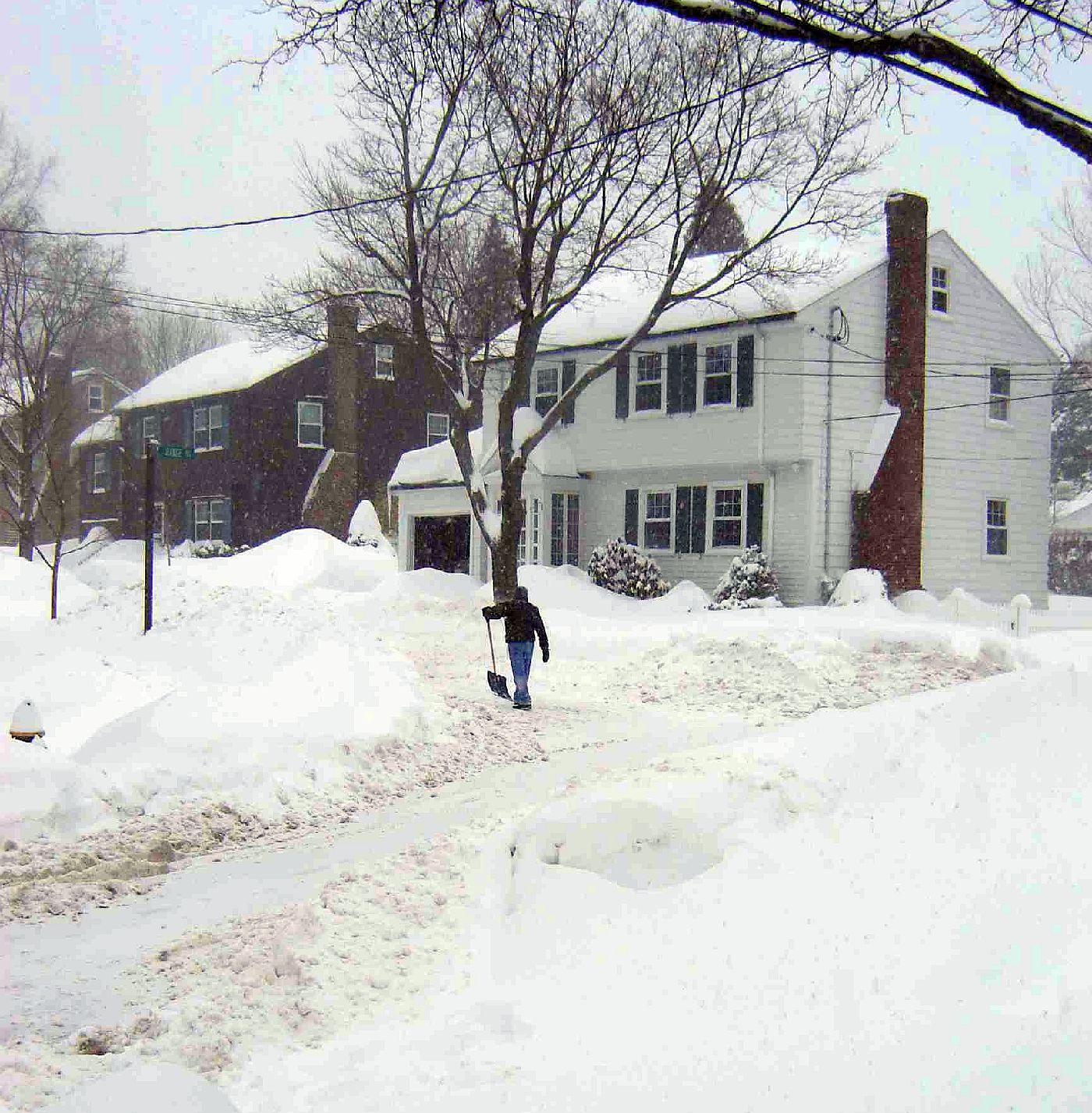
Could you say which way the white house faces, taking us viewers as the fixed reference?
facing the viewer and to the left of the viewer

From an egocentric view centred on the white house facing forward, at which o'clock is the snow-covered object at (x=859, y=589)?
The snow-covered object is roughly at 10 o'clock from the white house.

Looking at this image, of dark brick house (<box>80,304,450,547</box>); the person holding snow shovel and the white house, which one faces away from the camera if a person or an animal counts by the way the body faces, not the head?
the person holding snow shovel

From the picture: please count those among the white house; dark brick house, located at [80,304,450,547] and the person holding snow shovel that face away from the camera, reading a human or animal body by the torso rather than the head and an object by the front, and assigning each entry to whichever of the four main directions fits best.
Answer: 1

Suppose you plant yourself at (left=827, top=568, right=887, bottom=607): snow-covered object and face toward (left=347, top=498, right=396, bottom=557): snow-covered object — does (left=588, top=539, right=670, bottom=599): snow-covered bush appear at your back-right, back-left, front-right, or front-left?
front-left

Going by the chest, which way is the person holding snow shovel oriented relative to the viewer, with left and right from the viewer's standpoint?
facing away from the viewer

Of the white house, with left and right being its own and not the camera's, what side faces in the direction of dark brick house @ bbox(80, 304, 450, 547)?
right

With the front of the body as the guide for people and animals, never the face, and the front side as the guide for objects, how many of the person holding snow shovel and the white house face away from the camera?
1

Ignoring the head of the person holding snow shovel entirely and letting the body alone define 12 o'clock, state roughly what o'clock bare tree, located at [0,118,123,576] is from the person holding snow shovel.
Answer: The bare tree is roughly at 11 o'clock from the person holding snow shovel.

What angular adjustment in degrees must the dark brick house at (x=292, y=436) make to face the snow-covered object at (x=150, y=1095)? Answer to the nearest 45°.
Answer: approximately 45° to its left

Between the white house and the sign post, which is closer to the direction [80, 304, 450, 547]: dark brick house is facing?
the sign post

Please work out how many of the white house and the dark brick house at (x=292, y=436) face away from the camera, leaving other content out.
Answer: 0

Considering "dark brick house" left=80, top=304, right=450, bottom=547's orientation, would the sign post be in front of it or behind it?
in front

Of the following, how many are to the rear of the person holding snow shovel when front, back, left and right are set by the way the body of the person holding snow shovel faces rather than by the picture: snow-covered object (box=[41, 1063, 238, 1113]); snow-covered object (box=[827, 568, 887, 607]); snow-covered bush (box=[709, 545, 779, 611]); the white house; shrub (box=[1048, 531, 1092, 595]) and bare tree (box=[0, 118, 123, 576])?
1

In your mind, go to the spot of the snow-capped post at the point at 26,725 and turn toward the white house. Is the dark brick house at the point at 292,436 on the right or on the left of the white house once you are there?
left

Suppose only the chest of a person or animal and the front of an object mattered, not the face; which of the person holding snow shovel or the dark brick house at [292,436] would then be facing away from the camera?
the person holding snow shovel

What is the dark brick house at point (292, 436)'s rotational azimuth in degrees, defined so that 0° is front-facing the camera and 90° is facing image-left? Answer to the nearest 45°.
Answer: approximately 45°

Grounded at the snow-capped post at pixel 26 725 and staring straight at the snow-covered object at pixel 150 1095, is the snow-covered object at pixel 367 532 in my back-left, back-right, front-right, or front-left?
back-left

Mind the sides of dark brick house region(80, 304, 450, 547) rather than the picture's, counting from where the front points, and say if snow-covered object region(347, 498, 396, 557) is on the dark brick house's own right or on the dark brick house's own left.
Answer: on the dark brick house's own left
